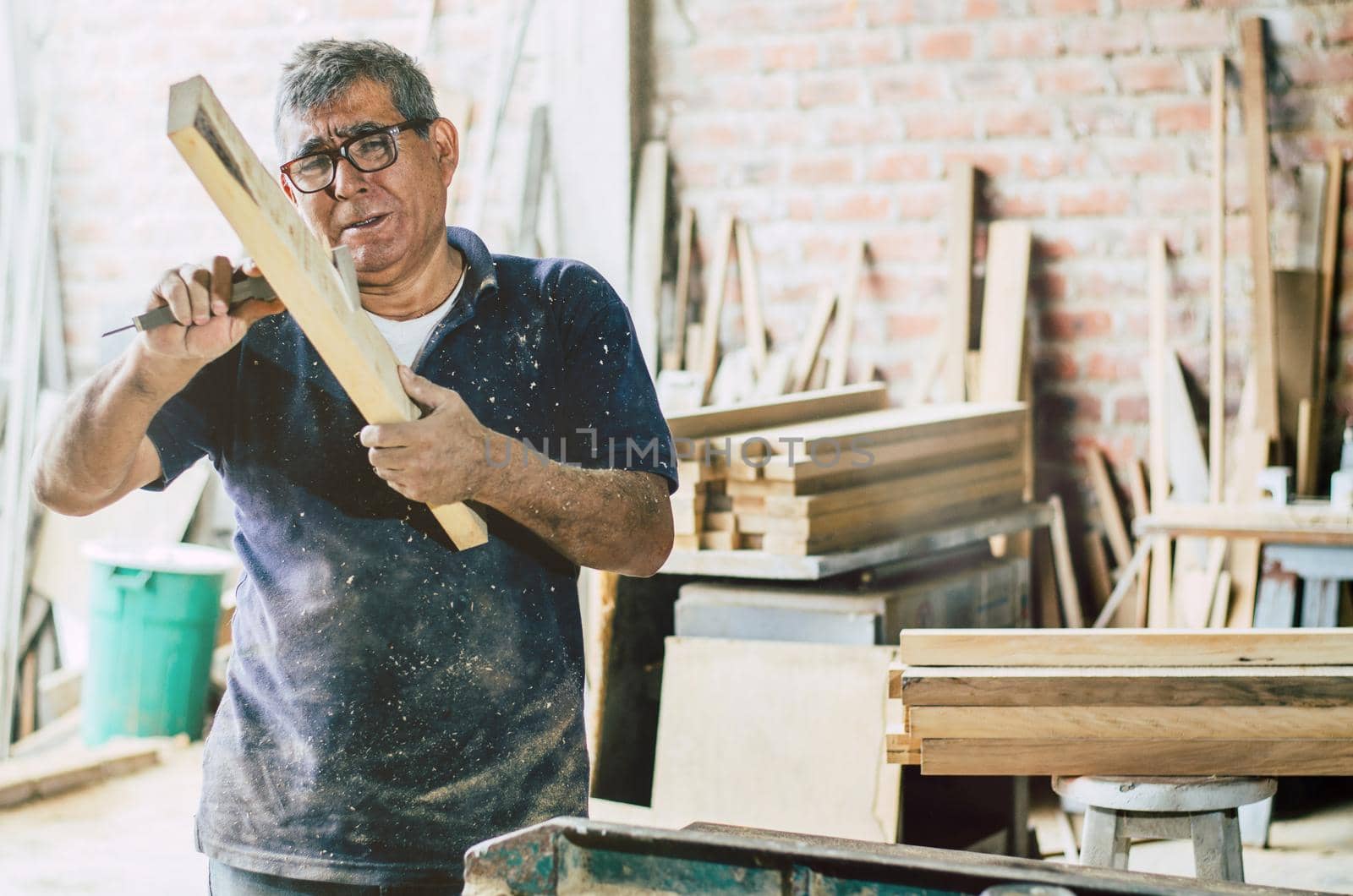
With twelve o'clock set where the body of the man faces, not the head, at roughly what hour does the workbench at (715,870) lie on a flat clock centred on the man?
The workbench is roughly at 11 o'clock from the man.

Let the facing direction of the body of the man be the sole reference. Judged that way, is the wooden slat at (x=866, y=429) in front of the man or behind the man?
behind

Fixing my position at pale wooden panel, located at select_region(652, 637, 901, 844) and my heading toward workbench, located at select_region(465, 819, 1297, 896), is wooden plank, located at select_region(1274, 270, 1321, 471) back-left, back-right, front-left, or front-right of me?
back-left

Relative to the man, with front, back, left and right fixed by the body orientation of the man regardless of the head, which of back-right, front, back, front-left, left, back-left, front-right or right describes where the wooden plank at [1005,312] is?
back-left

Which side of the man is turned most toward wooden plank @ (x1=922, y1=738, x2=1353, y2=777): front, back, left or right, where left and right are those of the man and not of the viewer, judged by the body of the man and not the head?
left

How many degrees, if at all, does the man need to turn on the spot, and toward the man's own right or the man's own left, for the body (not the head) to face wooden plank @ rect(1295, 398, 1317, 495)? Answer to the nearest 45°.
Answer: approximately 135° to the man's own left

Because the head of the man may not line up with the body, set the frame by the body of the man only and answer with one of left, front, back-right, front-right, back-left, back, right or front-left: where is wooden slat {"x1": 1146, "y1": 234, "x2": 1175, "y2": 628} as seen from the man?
back-left

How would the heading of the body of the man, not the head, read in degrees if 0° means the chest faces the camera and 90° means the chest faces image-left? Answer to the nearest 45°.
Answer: approximately 0°

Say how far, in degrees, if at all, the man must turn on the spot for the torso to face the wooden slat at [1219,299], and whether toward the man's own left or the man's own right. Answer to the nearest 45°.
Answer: approximately 135° to the man's own left

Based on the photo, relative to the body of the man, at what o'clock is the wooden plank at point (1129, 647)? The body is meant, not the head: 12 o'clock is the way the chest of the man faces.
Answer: The wooden plank is roughly at 9 o'clock from the man.

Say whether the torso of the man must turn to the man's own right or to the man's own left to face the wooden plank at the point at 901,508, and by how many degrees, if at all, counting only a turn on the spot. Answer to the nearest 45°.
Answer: approximately 135° to the man's own left
